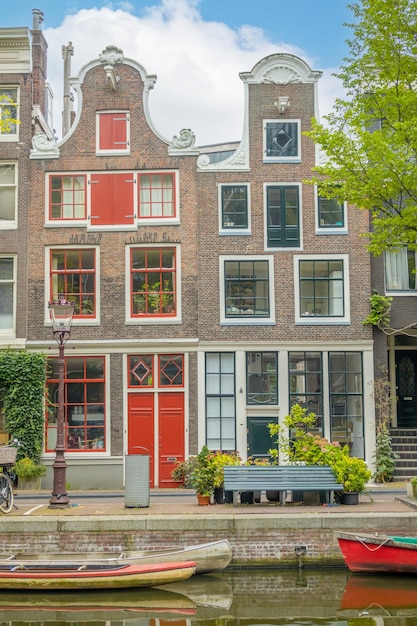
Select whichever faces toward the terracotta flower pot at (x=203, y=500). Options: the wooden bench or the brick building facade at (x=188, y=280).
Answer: the brick building facade

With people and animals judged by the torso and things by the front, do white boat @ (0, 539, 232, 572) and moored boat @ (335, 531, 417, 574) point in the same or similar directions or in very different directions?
very different directions

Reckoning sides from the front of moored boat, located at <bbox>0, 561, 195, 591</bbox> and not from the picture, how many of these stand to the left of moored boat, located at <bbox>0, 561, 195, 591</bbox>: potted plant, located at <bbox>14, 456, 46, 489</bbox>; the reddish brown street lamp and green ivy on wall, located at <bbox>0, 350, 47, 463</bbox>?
3

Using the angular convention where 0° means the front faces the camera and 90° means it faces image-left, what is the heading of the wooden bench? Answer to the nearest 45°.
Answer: approximately 0°

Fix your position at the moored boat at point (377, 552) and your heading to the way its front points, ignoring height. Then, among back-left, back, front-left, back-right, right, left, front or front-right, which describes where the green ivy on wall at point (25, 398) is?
front-right

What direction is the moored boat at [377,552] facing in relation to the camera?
to the viewer's left

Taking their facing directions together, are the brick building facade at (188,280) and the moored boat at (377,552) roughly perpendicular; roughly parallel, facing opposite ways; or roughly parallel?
roughly perpendicular

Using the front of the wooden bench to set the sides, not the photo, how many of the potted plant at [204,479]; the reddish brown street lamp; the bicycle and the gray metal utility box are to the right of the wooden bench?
4

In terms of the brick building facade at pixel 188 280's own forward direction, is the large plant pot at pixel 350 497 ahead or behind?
ahead

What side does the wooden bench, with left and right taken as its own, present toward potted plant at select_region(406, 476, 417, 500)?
left

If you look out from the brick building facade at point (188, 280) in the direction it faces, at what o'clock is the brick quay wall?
The brick quay wall is roughly at 12 o'clock from the brick building facade.

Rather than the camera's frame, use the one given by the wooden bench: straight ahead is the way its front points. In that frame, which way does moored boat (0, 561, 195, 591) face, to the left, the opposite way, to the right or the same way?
to the left

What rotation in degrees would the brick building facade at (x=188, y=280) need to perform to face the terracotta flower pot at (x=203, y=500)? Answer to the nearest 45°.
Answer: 0° — it already faces it

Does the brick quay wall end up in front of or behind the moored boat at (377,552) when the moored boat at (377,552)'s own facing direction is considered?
in front

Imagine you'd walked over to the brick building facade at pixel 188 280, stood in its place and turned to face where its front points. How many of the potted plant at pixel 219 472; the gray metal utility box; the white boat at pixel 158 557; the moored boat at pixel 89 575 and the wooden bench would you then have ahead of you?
5

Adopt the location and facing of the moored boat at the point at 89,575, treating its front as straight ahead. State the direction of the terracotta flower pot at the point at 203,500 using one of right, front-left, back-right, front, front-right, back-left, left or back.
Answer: front-left

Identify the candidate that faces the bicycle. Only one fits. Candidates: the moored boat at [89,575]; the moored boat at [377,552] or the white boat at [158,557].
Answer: the moored boat at [377,552]

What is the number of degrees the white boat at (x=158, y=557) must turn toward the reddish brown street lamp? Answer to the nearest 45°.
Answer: approximately 135° to its left
